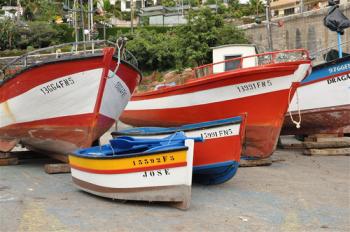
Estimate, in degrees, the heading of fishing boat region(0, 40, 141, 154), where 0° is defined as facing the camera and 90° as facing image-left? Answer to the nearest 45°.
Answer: approximately 315°

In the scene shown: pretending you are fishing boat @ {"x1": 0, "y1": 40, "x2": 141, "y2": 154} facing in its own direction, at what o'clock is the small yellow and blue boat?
The small yellow and blue boat is roughly at 1 o'clock from the fishing boat.

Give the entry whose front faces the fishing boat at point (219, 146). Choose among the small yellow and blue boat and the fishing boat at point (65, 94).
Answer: the fishing boat at point (65, 94)

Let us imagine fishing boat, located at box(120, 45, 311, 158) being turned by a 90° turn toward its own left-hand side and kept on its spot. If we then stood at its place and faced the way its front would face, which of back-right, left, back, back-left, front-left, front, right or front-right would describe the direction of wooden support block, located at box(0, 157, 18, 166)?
back-left

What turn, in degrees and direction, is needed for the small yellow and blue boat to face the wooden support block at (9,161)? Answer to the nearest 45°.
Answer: approximately 180°

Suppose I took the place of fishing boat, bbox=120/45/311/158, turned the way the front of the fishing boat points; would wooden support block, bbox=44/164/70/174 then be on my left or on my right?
on my right

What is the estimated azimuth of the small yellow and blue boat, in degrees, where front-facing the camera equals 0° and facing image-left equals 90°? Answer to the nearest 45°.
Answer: approximately 315°
